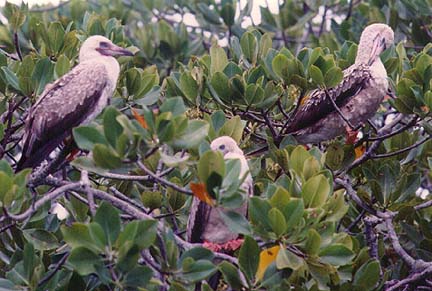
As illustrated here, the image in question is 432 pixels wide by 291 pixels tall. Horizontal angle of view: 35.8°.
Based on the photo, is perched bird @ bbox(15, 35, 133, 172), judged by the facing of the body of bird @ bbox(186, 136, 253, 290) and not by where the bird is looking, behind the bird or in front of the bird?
behind

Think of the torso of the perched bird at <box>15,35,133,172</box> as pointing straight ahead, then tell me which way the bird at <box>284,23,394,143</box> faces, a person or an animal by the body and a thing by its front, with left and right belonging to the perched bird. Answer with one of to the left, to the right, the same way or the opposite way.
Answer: the same way

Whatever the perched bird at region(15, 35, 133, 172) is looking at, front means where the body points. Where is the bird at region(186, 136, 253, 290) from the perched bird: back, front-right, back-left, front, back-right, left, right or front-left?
front-right

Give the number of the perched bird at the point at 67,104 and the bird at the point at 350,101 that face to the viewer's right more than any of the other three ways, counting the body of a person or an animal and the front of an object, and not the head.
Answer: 2

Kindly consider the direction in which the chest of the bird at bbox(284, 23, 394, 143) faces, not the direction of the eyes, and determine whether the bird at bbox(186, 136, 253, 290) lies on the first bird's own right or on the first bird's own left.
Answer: on the first bird's own right

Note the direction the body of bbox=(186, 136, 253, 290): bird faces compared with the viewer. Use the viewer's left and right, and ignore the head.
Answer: facing the viewer and to the right of the viewer

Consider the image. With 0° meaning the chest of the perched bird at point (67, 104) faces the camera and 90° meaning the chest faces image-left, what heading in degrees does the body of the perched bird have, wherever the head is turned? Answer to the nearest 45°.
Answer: approximately 270°

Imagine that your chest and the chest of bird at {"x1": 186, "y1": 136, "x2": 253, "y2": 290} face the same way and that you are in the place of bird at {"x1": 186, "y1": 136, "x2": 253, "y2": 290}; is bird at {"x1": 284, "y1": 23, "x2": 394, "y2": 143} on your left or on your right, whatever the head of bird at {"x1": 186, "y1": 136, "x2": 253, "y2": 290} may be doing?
on your left

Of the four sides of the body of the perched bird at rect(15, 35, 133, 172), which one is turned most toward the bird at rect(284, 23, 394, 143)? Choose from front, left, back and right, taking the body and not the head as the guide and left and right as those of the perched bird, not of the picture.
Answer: front

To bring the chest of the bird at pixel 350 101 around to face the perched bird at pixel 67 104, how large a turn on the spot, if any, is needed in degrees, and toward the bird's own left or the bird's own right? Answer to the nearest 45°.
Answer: approximately 135° to the bird's own right

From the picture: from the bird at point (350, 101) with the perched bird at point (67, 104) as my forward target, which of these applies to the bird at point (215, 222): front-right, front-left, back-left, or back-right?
front-left

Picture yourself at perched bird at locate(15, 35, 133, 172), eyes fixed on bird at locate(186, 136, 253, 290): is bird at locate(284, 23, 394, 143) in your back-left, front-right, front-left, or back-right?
front-left

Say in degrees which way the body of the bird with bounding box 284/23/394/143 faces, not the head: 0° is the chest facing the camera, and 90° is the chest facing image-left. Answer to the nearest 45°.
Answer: approximately 270°
